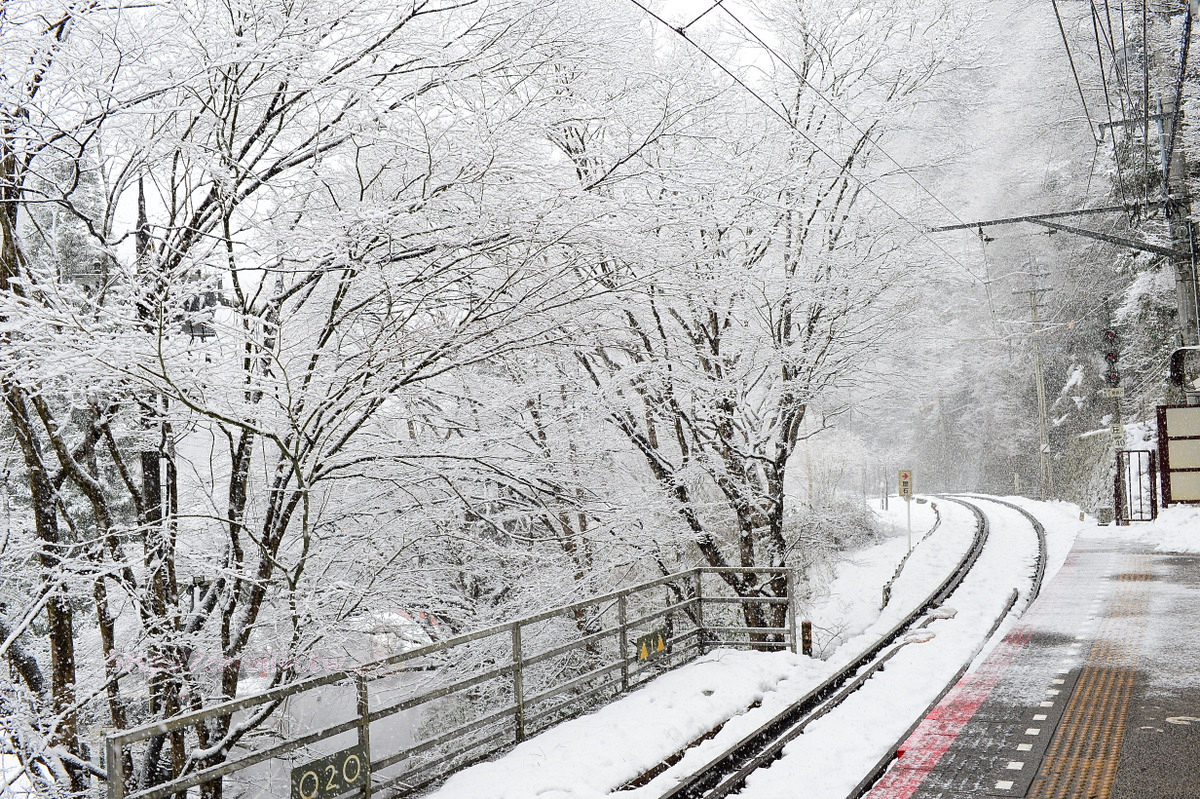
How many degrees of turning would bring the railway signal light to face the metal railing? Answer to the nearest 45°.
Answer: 0° — it already faces it

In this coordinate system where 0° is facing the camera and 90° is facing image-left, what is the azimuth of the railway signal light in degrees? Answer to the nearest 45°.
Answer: approximately 0°

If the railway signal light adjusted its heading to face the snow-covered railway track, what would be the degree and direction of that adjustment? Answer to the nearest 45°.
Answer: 0° — it already faces it
